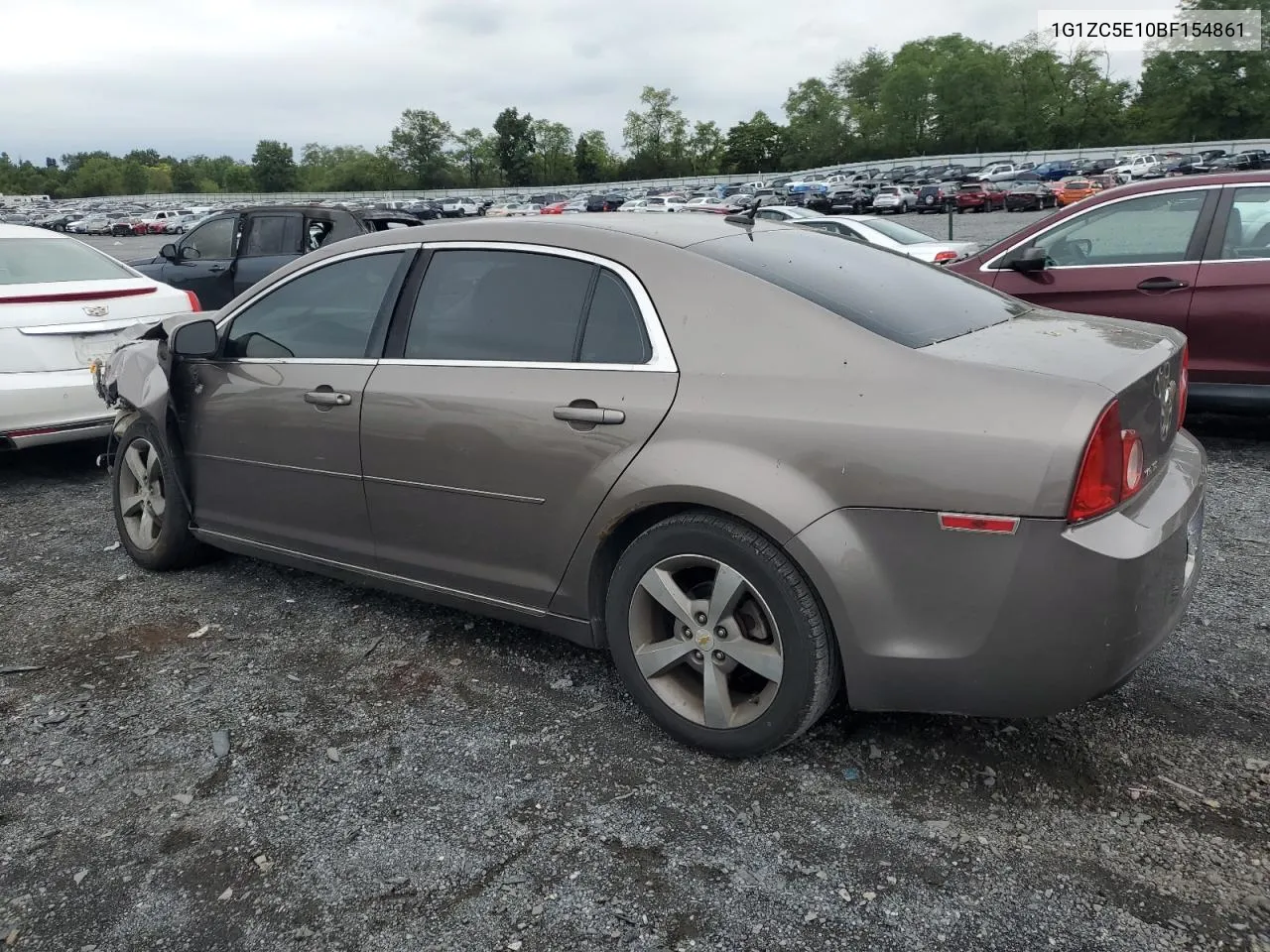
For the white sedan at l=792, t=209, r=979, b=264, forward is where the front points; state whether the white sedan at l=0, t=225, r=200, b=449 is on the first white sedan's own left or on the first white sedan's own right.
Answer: on the first white sedan's own left

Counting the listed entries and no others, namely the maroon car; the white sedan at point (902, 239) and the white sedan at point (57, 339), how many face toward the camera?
0

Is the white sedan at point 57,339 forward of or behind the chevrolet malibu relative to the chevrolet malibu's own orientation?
forward

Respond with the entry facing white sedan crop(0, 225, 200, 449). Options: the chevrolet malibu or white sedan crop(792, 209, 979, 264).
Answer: the chevrolet malibu

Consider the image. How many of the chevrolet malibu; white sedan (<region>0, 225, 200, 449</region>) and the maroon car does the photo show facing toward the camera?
0

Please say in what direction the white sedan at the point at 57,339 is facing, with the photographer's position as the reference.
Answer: facing away from the viewer and to the left of the viewer

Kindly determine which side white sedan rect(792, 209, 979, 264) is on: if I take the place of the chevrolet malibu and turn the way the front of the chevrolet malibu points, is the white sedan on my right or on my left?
on my right

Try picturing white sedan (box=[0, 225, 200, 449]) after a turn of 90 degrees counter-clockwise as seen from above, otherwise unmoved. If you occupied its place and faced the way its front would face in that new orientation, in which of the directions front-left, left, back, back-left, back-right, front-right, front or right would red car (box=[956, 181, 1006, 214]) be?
back

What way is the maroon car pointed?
to the viewer's left

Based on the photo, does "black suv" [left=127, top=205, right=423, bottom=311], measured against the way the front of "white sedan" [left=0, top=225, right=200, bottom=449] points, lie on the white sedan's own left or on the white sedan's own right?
on the white sedan's own right

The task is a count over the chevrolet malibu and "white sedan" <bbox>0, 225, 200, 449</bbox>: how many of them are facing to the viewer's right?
0

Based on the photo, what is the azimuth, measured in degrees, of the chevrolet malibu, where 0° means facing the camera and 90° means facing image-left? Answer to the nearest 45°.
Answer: approximately 135°

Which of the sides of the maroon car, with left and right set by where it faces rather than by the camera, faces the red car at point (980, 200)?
right
